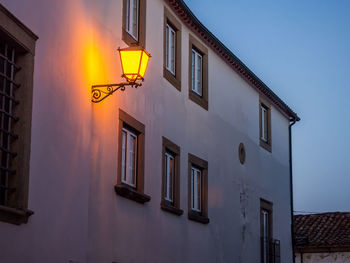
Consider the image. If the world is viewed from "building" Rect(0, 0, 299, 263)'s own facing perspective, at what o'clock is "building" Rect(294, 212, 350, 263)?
"building" Rect(294, 212, 350, 263) is roughly at 8 o'clock from "building" Rect(0, 0, 299, 263).
